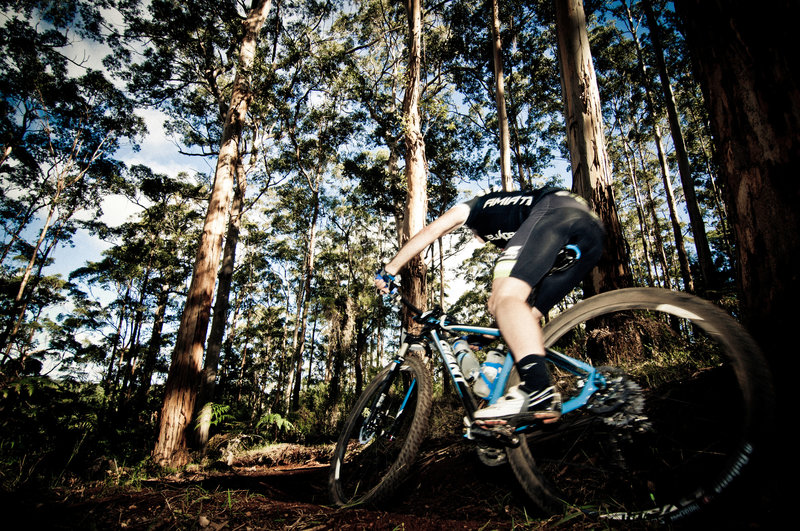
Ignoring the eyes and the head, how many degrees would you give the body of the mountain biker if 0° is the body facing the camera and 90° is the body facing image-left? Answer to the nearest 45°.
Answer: approximately 135°

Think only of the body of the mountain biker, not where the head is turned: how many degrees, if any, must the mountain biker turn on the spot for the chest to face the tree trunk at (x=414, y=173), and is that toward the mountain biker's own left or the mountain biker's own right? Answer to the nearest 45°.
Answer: approximately 45° to the mountain biker's own right

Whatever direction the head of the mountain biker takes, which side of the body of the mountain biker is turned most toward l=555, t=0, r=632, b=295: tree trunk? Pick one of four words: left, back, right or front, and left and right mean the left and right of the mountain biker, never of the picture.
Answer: right

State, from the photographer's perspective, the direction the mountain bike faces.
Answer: facing away from the viewer and to the left of the viewer
